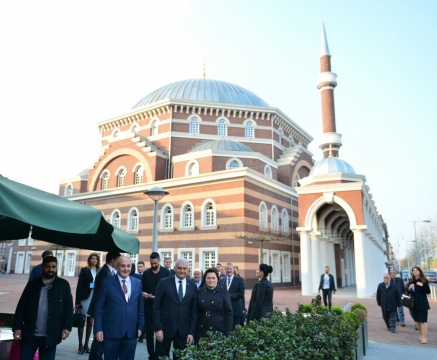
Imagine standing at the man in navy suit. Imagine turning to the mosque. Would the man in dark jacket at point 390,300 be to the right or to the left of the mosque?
right

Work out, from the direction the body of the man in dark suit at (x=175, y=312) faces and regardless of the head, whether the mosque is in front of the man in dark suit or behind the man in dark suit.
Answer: behind

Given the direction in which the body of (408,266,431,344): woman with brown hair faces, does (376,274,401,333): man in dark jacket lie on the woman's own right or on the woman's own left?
on the woman's own right

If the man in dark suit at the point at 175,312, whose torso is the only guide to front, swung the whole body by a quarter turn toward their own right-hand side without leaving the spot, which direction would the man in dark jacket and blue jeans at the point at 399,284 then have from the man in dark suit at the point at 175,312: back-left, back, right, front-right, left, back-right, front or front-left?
back-right

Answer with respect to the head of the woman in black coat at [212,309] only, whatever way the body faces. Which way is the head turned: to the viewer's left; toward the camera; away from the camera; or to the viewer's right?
toward the camera

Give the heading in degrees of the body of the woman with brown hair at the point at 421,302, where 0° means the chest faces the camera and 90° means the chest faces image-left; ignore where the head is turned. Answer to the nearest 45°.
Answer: approximately 45°

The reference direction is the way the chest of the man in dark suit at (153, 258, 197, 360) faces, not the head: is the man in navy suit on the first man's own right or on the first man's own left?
on the first man's own right

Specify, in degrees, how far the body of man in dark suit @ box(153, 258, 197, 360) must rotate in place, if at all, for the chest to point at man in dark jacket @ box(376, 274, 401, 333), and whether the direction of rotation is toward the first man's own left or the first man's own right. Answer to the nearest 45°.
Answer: approximately 135° to the first man's own left

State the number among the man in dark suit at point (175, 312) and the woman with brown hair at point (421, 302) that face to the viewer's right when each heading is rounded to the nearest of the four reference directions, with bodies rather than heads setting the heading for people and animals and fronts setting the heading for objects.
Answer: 0

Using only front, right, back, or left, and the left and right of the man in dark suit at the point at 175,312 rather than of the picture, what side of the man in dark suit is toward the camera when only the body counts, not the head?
front

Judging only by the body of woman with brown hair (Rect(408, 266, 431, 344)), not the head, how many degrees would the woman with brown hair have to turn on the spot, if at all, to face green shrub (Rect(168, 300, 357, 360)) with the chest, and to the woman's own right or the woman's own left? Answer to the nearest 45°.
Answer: approximately 45° to the woman's own left

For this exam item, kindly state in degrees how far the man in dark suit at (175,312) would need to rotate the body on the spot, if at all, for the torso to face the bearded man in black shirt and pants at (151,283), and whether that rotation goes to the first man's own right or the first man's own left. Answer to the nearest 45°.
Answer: approximately 180°
